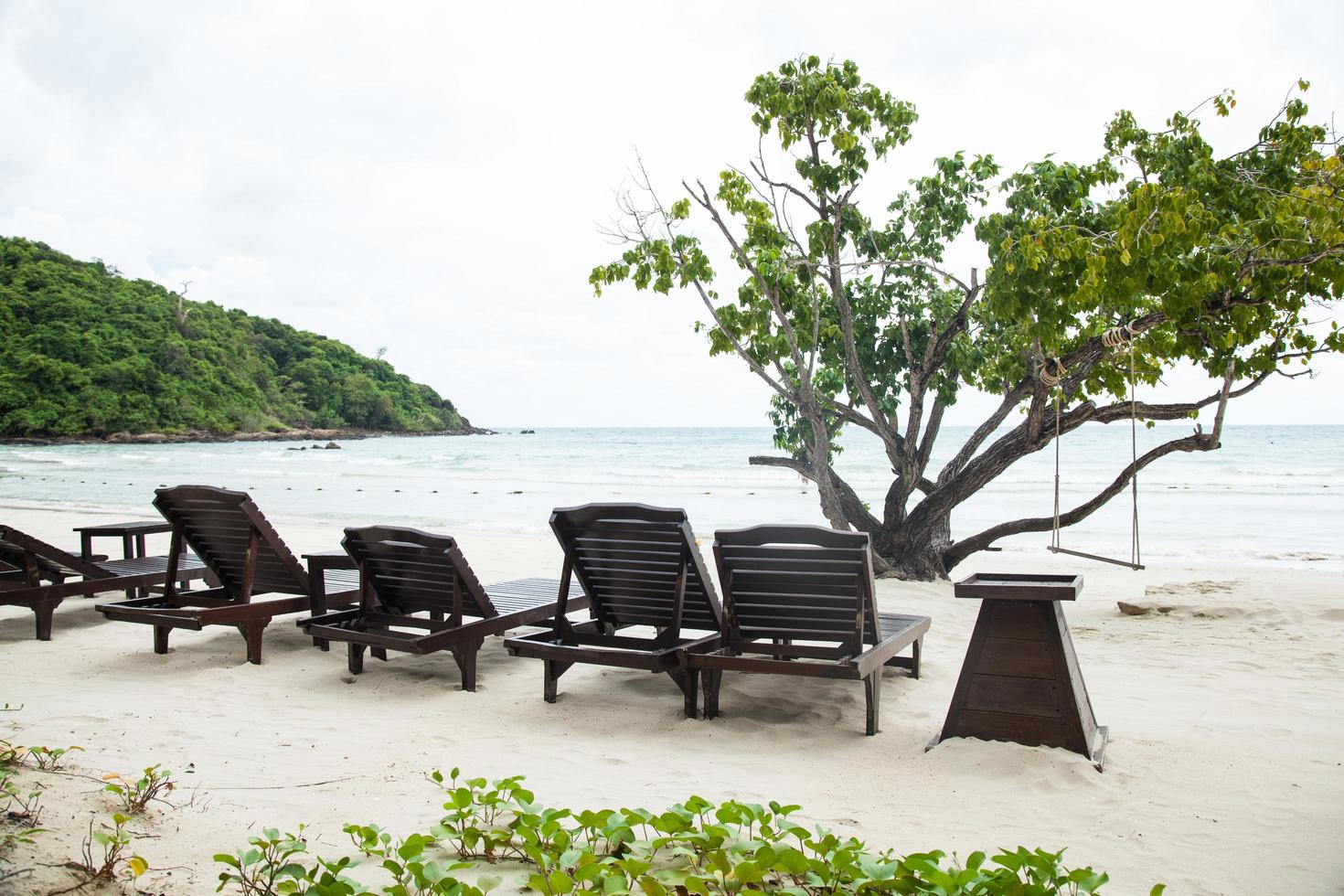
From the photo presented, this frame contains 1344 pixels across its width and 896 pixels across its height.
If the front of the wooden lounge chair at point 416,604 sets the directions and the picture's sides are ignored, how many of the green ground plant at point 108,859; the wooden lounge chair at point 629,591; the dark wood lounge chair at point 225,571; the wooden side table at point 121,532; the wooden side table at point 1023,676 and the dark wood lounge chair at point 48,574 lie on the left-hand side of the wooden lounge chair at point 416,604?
3

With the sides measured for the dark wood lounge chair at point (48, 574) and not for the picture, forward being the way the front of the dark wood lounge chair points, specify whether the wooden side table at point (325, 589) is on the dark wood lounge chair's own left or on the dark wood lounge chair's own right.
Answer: on the dark wood lounge chair's own right

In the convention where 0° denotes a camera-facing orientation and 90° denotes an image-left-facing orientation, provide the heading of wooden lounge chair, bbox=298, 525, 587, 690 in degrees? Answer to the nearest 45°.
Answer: approximately 225°

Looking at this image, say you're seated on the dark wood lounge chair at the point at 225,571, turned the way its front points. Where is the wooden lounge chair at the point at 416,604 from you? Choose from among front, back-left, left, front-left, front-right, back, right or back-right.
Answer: right

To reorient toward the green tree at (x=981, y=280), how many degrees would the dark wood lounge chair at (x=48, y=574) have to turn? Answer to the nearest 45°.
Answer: approximately 45° to its right

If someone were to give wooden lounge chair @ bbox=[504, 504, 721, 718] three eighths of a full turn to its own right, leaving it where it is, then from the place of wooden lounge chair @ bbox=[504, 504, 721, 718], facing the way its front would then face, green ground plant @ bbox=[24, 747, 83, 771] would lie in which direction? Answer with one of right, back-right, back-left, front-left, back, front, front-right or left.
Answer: front-right

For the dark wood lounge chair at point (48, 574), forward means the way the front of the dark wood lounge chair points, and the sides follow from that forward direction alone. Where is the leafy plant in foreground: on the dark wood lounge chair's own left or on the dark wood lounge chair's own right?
on the dark wood lounge chair's own right

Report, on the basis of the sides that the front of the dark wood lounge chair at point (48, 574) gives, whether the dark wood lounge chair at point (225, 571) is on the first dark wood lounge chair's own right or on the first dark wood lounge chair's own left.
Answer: on the first dark wood lounge chair's own right

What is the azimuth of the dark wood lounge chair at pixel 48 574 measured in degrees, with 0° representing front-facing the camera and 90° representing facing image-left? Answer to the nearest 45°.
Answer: approximately 225°

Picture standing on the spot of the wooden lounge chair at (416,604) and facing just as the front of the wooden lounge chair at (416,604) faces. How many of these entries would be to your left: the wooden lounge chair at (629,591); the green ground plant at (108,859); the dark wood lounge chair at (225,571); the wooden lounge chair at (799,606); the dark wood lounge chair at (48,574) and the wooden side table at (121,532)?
3

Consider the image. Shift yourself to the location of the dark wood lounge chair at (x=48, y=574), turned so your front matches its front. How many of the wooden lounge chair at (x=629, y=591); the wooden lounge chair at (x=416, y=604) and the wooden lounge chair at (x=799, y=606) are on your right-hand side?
3
